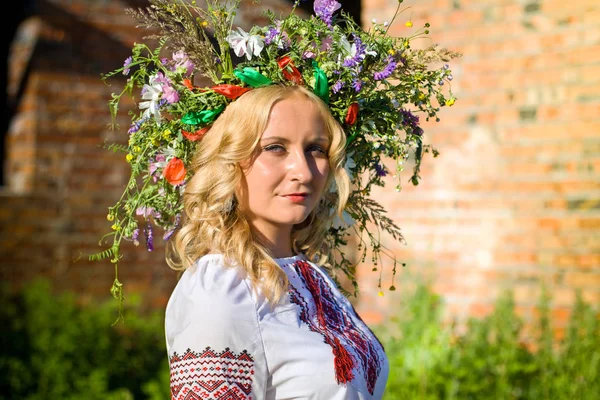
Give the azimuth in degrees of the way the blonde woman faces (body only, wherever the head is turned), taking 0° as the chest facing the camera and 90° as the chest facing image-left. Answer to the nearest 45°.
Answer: approximately 315°
